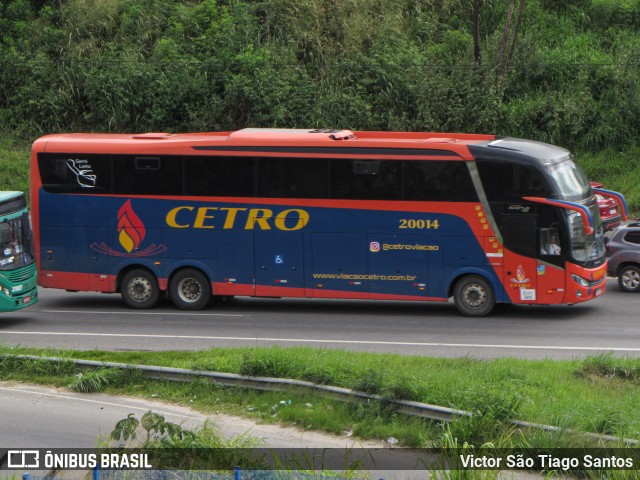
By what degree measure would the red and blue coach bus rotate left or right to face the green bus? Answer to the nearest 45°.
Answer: approximately 180°

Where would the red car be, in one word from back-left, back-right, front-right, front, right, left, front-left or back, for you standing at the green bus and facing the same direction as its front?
front-left

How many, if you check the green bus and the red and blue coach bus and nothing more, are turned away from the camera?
0

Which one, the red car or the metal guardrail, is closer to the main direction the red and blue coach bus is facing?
the red car

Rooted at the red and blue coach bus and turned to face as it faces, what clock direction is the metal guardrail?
The metal guardrail is roughly at 3 o'clock from the red and blue coach bus.

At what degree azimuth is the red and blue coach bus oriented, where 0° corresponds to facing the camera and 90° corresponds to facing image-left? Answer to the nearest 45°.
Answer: approximately 270°

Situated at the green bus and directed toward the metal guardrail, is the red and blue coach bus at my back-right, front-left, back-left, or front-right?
front-left

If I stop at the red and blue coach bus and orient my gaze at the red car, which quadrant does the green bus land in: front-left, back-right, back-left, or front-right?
back-left

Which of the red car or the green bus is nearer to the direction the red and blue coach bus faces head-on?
the red car

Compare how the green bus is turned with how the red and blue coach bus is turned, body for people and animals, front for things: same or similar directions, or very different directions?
same or similar directions

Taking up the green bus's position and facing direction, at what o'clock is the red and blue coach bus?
The red and blue coach bus is roughly at 11 o'clock from the green bus.
